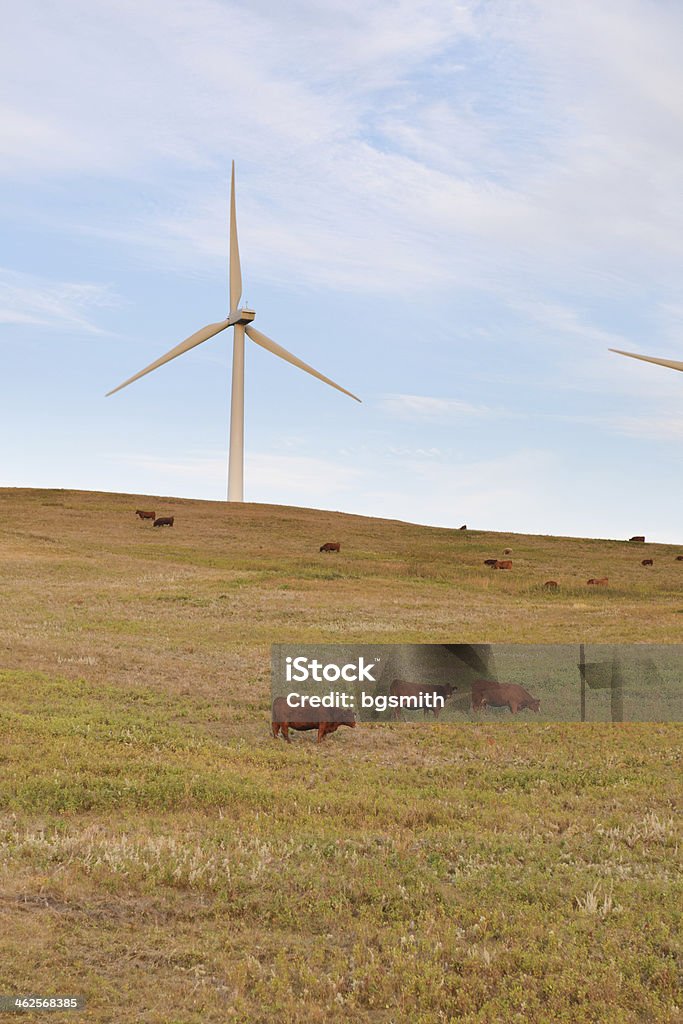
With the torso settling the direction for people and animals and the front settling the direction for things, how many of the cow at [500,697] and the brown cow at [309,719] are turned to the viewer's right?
2

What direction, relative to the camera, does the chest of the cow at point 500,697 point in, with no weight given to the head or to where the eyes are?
to the viewer's right

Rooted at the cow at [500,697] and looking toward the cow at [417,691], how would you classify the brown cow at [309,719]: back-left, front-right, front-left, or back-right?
front-left

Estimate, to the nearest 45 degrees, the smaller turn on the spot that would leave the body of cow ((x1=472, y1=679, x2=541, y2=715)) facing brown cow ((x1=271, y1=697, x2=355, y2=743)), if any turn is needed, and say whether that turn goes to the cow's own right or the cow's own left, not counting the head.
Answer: approximately 135° to the cow's own right

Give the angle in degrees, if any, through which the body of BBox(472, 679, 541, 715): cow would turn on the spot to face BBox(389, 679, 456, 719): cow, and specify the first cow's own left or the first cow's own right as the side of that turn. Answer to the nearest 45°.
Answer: approximately 180°

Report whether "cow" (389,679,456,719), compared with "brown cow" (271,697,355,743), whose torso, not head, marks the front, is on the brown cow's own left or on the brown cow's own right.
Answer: on the brown cow's own left

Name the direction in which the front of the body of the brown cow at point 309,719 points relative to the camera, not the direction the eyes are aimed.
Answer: to the viewer's right

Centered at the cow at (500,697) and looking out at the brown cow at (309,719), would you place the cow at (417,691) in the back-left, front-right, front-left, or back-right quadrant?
front-right

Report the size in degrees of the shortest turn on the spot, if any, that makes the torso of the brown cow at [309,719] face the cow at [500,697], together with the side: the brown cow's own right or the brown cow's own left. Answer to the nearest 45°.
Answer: approximately 45° to the brown cow's own left

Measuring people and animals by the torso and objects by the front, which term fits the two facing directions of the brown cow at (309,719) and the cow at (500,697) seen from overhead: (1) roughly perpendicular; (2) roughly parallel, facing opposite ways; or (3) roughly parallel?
roughly parallel
